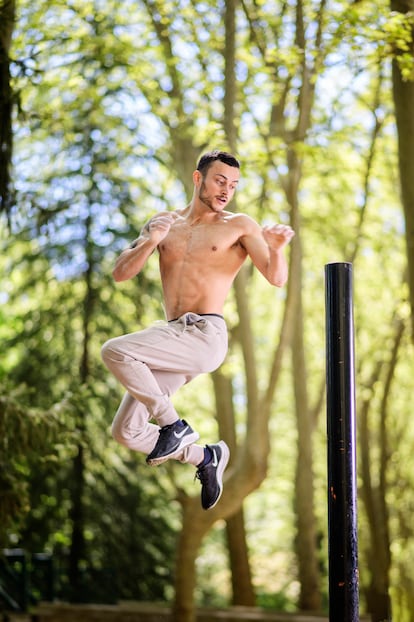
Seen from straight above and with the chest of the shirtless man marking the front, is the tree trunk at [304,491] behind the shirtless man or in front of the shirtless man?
behind

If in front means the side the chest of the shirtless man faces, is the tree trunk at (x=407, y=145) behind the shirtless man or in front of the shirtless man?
behind

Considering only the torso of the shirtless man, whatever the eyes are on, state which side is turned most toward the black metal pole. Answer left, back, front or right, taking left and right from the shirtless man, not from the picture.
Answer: left

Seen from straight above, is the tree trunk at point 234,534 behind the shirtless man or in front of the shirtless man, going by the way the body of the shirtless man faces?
behind

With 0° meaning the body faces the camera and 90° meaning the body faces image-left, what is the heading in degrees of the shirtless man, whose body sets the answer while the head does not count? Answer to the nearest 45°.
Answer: approximately 45°

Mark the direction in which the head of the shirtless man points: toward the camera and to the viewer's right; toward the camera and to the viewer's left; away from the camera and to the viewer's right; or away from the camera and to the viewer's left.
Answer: toward the camera and to the viewer's right
